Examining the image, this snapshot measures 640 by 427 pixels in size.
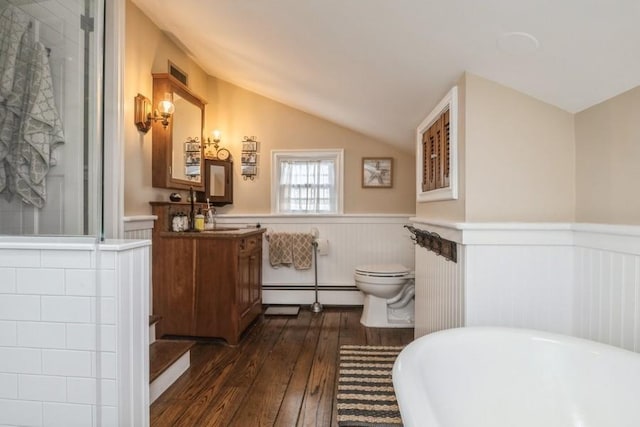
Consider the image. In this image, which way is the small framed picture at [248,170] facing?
toward the camera

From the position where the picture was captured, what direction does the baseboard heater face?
facing the viewer

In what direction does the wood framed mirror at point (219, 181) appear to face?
toward the camera
